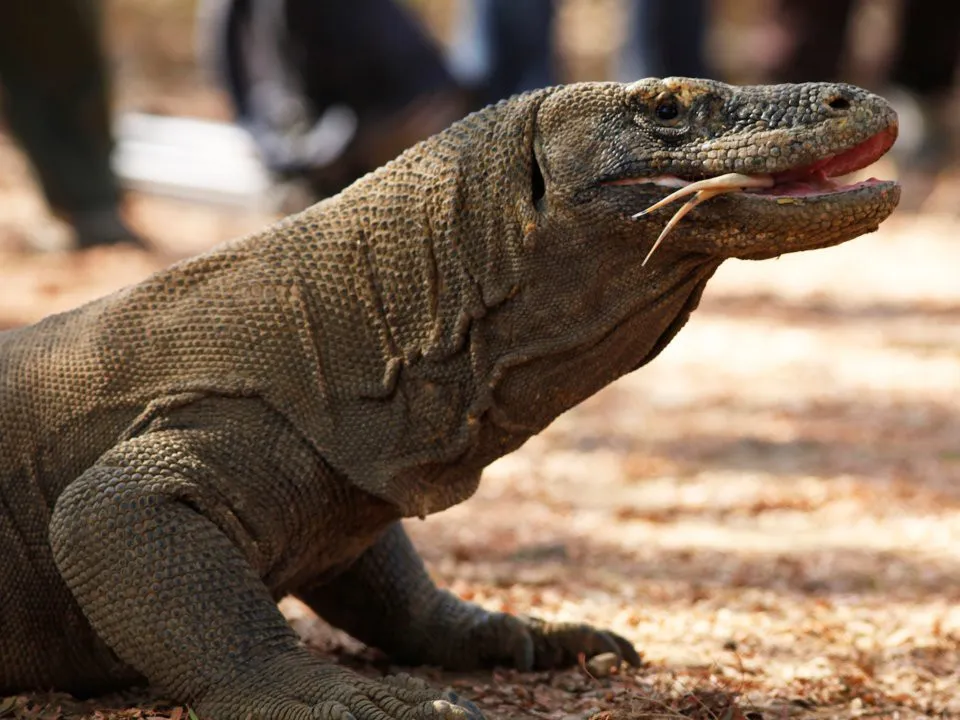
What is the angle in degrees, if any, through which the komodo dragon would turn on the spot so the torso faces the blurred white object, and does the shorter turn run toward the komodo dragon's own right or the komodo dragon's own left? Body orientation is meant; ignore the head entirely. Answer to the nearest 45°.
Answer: approximately 90° to the komodo dragon's own left

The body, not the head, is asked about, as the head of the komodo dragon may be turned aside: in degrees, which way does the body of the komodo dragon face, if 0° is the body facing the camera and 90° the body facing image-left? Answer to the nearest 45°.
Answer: approximately 270°
